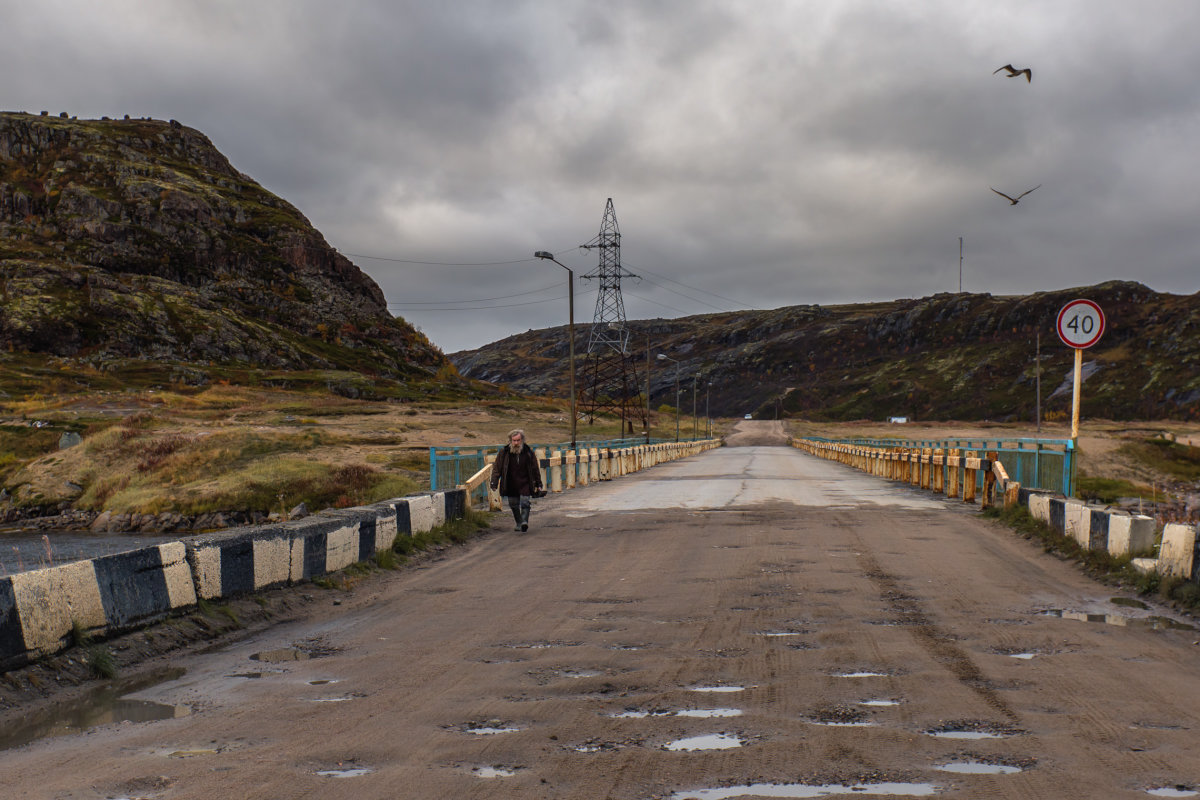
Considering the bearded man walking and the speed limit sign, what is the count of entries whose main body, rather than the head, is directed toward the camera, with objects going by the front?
2

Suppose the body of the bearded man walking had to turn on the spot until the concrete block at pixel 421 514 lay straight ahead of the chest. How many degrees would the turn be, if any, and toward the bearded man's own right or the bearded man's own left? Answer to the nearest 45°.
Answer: approximately 45° to the bearded man's own right

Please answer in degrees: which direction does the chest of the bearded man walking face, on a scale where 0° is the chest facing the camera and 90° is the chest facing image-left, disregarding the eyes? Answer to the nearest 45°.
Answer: approximately 0°

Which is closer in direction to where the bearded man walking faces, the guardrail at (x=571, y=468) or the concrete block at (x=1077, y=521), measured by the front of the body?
the concrete block

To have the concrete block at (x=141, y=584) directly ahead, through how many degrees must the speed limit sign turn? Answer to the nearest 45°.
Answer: approximately 45° to its right

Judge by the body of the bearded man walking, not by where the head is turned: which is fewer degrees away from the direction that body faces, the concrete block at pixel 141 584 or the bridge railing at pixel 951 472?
the concrete block

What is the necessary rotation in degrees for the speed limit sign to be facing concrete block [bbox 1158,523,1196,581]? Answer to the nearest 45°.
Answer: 0° — it already faces it

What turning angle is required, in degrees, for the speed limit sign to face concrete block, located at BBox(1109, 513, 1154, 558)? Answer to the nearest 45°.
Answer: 0° — it already faces it

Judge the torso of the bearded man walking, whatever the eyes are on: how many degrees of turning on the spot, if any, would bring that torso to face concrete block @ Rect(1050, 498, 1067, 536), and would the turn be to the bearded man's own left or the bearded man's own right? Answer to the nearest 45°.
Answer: approximately 45° to the bearded man's own left

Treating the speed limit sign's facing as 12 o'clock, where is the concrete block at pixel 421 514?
The concrete block is roughly at 2 o'clock from the speed limit sign.

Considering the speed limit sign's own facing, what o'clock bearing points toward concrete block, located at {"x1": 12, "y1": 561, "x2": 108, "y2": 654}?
The concrete block is roughly at 1 o'clock from the speed limit sign.
